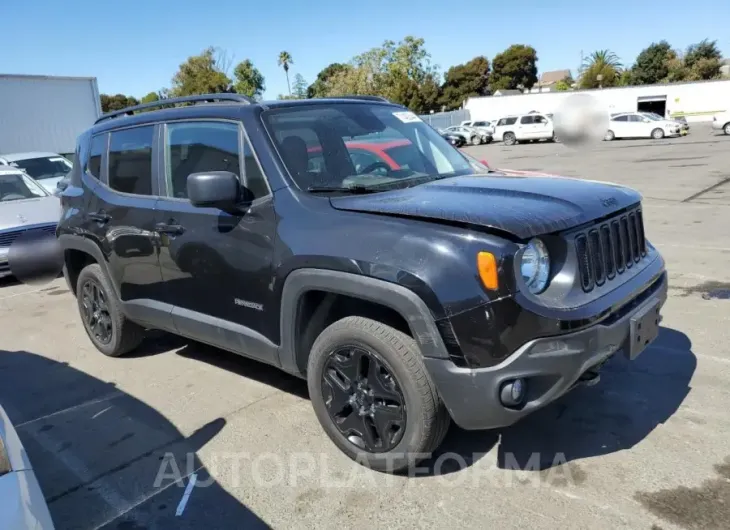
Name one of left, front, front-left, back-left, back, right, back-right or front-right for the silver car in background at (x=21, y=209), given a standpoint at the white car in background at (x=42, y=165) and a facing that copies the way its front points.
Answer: front-right

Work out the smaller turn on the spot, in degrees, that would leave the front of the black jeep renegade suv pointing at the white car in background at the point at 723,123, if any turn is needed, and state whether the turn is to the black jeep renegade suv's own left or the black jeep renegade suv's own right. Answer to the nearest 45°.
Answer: approximately 90° to the black jeep renegade suv's own left

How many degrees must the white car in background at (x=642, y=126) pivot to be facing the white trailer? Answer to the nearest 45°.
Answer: approximately 135° to its right

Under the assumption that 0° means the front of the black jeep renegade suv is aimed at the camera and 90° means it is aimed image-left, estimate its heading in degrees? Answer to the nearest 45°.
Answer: approximately 315°

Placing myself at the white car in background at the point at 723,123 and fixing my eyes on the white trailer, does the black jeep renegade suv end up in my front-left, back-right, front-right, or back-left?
front-left

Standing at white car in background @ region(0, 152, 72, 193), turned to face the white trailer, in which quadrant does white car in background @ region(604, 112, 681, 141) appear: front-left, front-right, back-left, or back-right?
front-right

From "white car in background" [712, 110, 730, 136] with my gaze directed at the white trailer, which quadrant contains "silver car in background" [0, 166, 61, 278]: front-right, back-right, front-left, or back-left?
front-left

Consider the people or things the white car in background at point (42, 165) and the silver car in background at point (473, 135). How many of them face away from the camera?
0

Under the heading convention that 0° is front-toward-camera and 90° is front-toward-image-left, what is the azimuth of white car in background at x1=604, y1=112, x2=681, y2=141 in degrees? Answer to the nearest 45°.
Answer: approximately 270°
